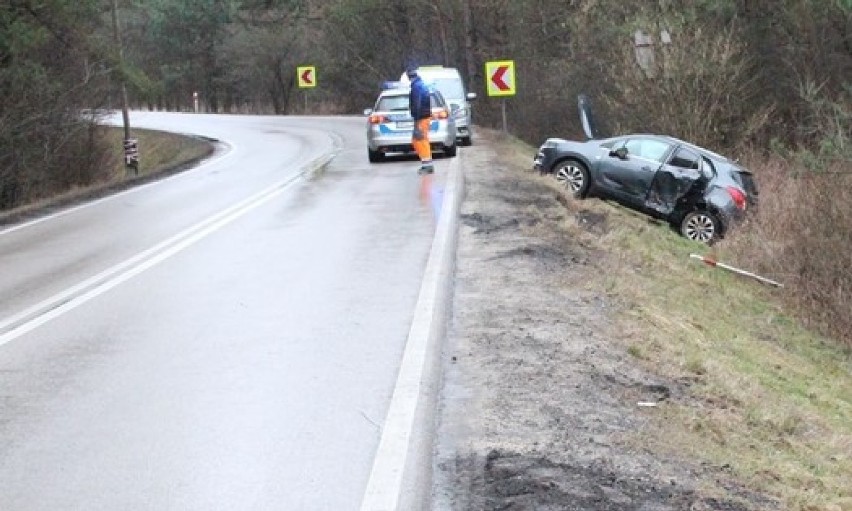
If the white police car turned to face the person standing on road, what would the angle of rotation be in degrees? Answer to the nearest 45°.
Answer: approximately 180°

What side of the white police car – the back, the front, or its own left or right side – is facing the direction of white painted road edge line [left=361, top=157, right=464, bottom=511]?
back

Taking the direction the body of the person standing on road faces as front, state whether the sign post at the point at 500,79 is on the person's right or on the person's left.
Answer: on the person's right

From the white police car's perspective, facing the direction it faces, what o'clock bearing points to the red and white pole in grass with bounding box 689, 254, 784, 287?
The red and white pole in grass is roughly at 5 o'clock from the white police car.

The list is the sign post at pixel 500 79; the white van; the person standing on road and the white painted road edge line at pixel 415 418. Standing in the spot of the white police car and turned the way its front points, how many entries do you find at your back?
2

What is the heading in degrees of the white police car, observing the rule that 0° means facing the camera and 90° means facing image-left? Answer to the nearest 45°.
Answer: approximately 180°

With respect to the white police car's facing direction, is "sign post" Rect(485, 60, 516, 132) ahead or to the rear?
ahead
